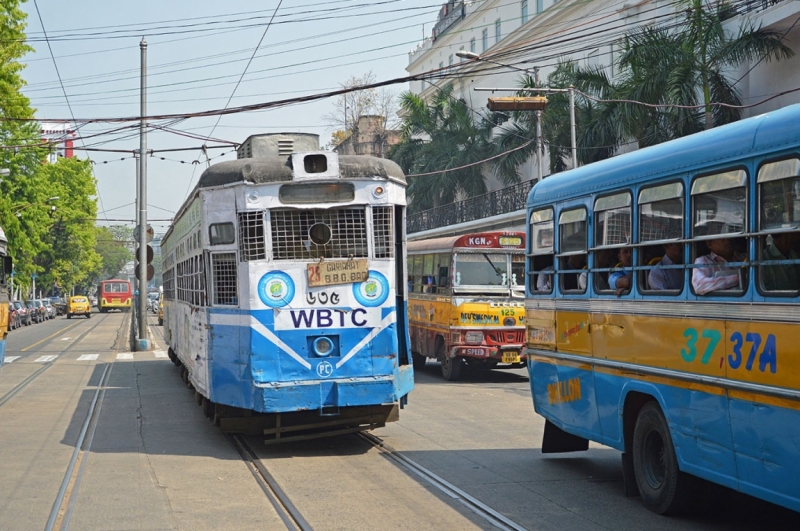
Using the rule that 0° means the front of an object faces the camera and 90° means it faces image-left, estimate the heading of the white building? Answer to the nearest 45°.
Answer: approximately 45°

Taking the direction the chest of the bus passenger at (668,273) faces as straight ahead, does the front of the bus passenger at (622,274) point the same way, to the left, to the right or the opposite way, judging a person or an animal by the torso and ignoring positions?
the same way

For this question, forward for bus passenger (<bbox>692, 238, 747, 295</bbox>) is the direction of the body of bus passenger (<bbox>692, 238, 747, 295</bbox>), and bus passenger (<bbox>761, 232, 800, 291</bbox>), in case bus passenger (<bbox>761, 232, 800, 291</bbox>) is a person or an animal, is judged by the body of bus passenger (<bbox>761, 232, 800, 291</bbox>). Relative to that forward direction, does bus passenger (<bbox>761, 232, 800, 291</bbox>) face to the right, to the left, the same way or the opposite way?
the same way

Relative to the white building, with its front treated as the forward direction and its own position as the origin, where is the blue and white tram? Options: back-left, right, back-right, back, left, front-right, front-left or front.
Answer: front-left

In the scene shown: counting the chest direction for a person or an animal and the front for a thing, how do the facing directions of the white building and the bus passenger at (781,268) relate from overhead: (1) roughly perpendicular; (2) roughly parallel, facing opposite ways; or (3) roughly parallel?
roughly perpendicular

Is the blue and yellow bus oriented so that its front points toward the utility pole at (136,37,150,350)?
no

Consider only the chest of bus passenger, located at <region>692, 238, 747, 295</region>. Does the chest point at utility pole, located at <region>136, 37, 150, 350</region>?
no

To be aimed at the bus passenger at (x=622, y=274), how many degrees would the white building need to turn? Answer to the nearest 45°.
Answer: approximately 45° to its left
